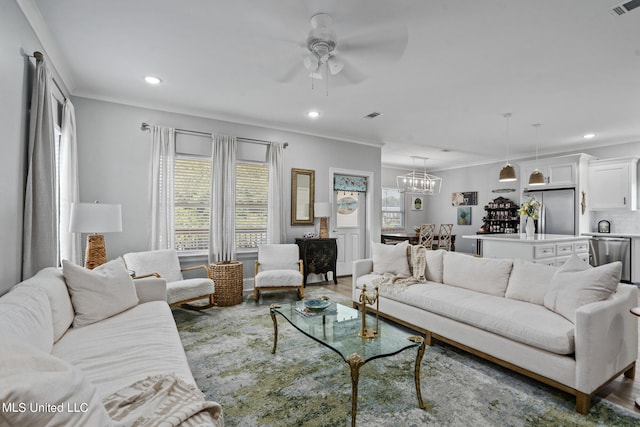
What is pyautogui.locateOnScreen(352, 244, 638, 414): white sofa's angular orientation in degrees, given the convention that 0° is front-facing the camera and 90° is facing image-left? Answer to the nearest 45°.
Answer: approximately 45°

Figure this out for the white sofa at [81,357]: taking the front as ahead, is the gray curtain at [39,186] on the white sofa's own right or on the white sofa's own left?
on the white sofa's own left

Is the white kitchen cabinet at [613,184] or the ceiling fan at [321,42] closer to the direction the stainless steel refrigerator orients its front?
the ceiling fan

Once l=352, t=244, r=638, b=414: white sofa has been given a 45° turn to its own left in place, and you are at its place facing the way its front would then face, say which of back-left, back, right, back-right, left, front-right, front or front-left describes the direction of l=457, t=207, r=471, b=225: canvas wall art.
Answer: back

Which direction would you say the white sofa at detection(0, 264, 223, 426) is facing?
to the viewer's right

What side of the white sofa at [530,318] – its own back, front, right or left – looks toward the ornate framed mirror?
right

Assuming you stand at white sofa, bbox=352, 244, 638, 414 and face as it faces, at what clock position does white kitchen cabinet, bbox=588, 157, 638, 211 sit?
The white kitchen cabinet is roughly at 5 o'clock from the white sofa.

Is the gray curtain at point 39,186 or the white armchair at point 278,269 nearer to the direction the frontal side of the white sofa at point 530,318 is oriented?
the gray curtain

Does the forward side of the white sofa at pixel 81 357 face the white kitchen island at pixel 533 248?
yes
